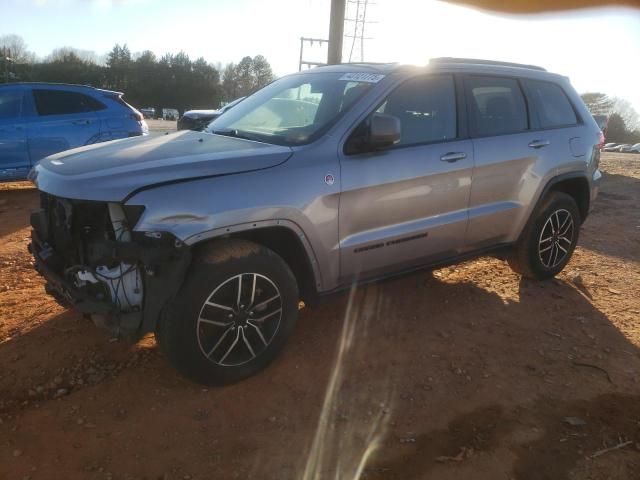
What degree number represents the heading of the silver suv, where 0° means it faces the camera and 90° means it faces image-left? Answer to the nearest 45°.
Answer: approximately 45°

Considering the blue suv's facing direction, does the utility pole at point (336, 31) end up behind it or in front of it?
behind

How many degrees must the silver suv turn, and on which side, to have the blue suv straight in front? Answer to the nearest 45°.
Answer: approximately 90° to its right

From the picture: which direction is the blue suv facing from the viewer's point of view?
to the viewer's left

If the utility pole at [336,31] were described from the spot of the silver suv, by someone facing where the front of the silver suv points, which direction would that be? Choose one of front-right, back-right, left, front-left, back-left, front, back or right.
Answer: back-right
